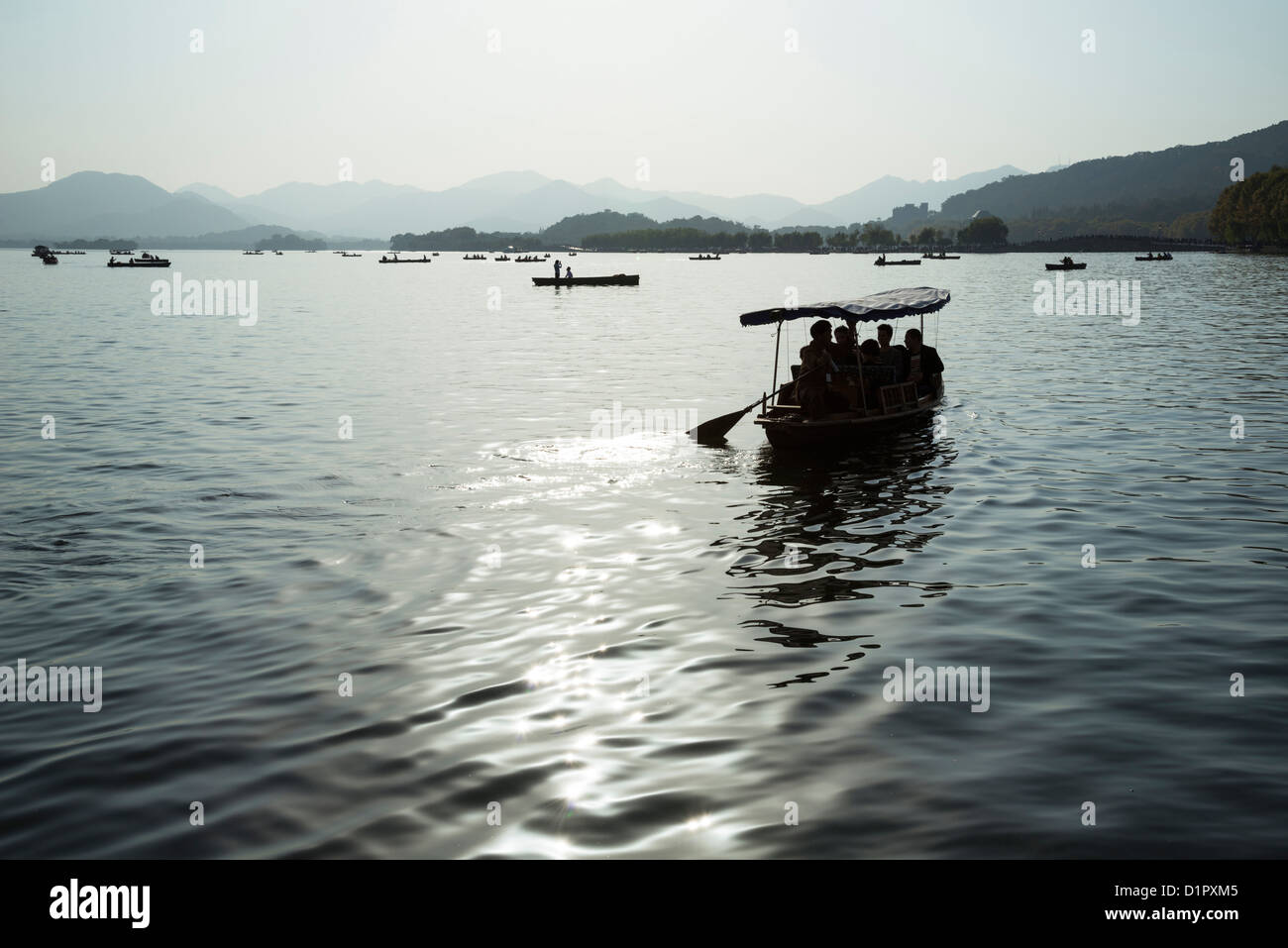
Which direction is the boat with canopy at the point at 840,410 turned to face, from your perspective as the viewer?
facing away from the viewer and to the right of the viewer
